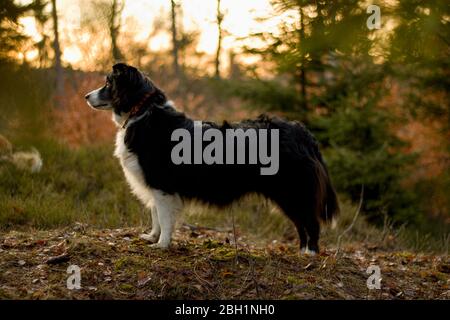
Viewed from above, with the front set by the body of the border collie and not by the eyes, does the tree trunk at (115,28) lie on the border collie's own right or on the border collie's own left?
on the border collie's own right

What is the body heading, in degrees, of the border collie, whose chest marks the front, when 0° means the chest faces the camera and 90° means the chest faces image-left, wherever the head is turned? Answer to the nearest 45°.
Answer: approximately 90°
